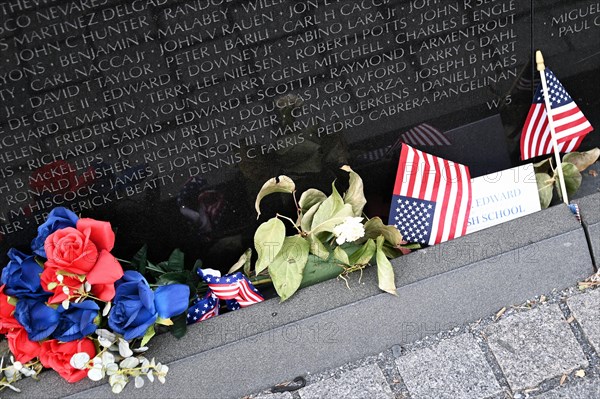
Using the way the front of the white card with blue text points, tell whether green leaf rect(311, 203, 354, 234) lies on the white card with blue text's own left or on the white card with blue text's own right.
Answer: on the white card with blue text's own right

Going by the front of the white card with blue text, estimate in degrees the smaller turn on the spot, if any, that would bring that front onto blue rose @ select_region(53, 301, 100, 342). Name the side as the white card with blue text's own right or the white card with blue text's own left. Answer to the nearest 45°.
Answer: approximately 45° to the white card with blue text's own right

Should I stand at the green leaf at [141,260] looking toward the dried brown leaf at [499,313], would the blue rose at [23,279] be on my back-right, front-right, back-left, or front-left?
back-right

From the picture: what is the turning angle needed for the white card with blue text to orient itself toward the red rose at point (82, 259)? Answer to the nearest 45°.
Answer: approximately 45° to its right

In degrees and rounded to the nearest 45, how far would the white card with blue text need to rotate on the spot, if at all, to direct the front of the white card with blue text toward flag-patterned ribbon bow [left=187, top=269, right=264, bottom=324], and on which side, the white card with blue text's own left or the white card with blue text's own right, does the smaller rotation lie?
approximately 45° to the white card with blue text's own right

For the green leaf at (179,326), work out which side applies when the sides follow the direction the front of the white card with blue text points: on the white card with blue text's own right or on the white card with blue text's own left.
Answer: on the white card with blue text's own right

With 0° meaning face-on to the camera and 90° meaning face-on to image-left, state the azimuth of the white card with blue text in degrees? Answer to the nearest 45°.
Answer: approximately 0°

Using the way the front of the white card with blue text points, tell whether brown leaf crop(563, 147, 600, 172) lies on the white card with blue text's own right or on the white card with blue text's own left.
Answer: on the white card with blue text's own left

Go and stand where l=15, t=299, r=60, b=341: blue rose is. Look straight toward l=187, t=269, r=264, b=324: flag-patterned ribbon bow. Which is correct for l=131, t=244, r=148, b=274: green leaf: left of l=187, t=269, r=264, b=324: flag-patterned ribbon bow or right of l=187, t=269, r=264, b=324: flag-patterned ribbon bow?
left

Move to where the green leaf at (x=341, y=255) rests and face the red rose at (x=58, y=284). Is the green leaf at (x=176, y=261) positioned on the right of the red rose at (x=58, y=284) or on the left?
right

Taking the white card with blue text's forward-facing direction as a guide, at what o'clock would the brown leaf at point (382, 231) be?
The brown leaf is roughly at 2 o'clock from the white card with blue text.

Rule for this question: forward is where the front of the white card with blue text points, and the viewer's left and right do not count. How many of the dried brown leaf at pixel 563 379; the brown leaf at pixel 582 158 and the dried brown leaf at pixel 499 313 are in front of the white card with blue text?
2

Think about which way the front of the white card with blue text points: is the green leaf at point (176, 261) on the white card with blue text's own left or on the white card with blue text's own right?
on the white card with blue text's own right

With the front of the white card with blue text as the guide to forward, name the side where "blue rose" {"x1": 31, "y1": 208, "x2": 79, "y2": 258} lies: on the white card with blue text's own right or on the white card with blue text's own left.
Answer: on the white card with blue text's own right

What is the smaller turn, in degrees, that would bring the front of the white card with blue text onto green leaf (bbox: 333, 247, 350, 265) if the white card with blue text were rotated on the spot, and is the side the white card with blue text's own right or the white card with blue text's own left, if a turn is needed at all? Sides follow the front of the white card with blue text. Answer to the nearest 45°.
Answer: approximately 45° to the white card with blue text's own right
